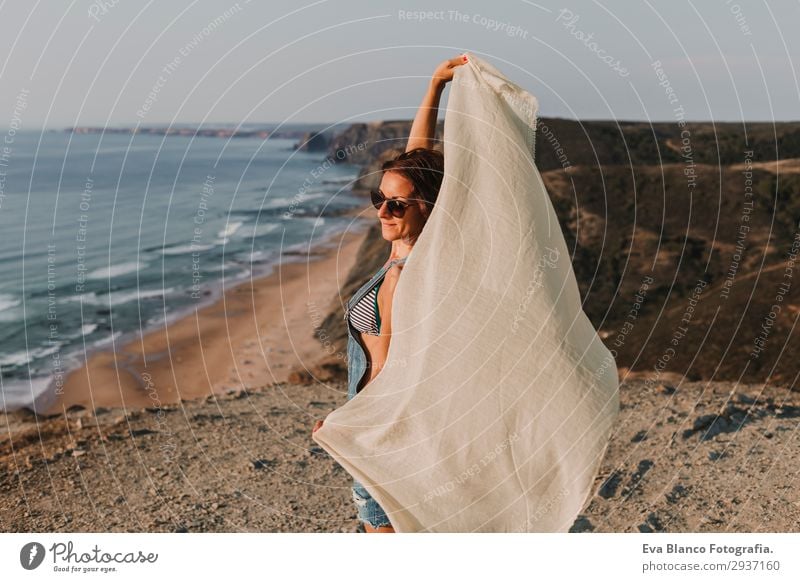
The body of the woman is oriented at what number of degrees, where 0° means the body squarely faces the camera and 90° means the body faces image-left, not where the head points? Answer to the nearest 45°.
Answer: approximately 45°
